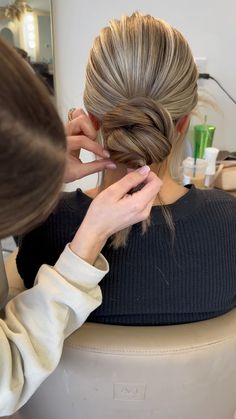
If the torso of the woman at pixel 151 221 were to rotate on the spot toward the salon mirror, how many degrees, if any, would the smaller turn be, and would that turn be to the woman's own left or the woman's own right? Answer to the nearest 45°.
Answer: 0° — they already face it

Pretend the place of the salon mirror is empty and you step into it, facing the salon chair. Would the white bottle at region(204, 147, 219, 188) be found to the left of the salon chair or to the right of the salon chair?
left

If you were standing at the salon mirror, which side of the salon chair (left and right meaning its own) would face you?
front

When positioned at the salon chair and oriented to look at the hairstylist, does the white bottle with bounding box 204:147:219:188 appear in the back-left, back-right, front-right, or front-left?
back-right

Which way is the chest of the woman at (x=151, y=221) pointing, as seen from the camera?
away from the camera

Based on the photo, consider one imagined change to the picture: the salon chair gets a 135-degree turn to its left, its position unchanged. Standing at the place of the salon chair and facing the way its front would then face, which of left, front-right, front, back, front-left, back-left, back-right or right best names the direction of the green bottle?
back-right

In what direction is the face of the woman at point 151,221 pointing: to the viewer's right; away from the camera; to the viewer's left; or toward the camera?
away from the camera

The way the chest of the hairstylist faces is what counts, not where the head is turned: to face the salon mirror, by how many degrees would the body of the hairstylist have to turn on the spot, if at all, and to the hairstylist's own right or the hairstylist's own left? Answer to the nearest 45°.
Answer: approximately 45° to the hairstylist's own left

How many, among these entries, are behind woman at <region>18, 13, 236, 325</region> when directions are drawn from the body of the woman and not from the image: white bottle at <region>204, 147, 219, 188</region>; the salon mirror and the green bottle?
0

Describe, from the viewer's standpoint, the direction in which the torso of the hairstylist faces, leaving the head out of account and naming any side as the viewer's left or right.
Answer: facing away from the viewer and to the right of the viewer

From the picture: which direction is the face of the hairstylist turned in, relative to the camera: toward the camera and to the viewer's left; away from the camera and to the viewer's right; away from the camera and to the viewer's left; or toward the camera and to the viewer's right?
away from the camera and to the viewer's right

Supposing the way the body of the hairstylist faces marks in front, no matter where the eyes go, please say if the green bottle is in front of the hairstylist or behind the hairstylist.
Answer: in front

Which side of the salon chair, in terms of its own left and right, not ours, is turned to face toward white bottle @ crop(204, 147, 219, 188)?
front

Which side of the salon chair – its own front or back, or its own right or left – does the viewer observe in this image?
back
